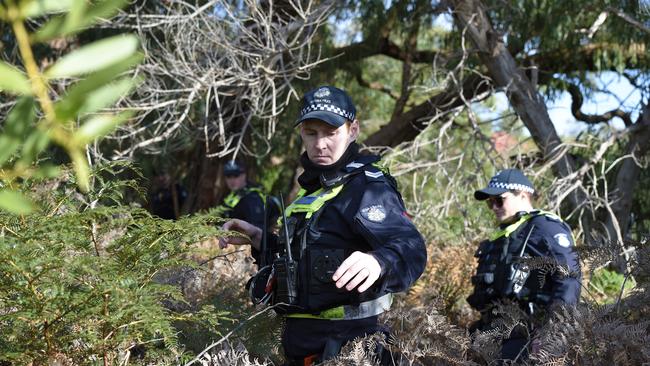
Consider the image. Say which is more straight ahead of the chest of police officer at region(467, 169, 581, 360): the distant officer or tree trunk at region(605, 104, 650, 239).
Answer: the distant officer

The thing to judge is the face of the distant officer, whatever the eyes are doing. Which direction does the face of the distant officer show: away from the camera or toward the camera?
toward the camera

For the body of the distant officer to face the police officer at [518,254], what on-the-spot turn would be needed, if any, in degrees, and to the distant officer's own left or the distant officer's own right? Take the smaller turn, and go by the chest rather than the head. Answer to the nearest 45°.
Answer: approximately 90° to the distant officer's own left

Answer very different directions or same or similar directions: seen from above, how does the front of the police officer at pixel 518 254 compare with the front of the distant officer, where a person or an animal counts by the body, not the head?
same or similar directions

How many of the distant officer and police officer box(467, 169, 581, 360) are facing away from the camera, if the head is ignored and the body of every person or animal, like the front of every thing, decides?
0

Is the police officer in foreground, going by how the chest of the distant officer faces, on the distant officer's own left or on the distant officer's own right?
on the distant officer's own left

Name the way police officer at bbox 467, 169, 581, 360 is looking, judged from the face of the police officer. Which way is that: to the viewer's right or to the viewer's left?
to the viewer's left

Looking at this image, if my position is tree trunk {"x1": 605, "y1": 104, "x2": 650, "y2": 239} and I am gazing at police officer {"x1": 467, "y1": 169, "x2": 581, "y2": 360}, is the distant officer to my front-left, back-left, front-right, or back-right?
front-right

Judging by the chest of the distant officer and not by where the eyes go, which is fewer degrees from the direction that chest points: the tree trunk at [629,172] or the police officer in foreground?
the police officer in foreground

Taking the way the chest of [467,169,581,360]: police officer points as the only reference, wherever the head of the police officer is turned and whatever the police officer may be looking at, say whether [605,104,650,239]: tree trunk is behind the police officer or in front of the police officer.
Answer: behind

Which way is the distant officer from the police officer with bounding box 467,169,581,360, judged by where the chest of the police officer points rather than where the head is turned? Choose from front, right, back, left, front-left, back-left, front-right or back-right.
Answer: right

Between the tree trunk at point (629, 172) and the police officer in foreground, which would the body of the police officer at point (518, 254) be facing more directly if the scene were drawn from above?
the police officer in foreground

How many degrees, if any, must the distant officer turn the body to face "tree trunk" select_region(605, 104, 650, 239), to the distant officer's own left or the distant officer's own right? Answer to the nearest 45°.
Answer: approximately 135° to the distant officer's own left

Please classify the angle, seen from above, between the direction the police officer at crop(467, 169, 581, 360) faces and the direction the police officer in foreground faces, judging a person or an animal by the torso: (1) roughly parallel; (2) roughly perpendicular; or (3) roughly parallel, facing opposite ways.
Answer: roughly parallel

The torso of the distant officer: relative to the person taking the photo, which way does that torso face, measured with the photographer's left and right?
facing the viewer and to the left of the viewer

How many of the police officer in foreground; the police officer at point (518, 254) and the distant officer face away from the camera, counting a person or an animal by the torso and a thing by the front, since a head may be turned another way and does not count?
0
